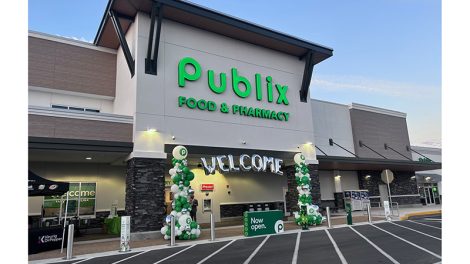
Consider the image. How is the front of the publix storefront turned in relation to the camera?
facing the viewer and to the right of the viewer

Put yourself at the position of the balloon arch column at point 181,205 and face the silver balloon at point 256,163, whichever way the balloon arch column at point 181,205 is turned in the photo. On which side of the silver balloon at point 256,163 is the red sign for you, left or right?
left

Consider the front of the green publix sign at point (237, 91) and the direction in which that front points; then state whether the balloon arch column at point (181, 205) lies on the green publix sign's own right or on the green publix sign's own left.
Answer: on the green publix sign's own right

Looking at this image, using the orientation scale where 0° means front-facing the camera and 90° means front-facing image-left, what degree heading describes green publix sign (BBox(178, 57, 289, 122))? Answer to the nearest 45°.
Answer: approximately 315°

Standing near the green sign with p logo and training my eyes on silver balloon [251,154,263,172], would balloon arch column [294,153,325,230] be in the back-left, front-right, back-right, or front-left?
front-right

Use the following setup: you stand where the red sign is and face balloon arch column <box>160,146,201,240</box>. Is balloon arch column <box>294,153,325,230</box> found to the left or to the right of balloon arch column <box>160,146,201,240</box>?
left

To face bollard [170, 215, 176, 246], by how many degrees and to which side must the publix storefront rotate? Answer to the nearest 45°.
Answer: approximately 45° to its right
